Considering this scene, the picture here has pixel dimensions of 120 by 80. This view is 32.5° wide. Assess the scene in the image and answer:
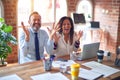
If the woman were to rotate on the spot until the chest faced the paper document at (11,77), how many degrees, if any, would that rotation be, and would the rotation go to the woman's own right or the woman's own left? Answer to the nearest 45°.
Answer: approximately 45° to the woman's own right

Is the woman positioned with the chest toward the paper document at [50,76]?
yes

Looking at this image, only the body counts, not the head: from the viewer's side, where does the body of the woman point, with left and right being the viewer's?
facing the viewer

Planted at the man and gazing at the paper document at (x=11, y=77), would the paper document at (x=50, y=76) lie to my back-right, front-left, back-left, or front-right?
front-left

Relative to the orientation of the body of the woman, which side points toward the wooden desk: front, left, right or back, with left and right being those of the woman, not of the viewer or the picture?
front

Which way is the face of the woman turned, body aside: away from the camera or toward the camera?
toward the camera
